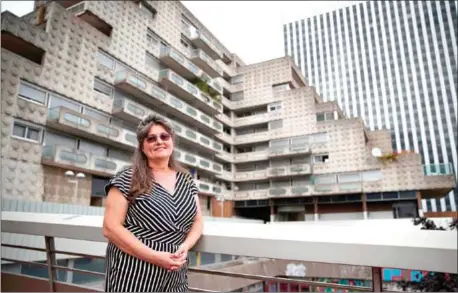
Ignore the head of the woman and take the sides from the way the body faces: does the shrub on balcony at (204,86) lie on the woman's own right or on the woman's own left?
on the woman's own left

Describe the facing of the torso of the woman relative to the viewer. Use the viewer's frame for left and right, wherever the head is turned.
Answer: facing the viewer and to the right of the viewer

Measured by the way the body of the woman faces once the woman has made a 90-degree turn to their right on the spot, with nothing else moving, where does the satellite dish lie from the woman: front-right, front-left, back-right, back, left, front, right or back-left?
back
